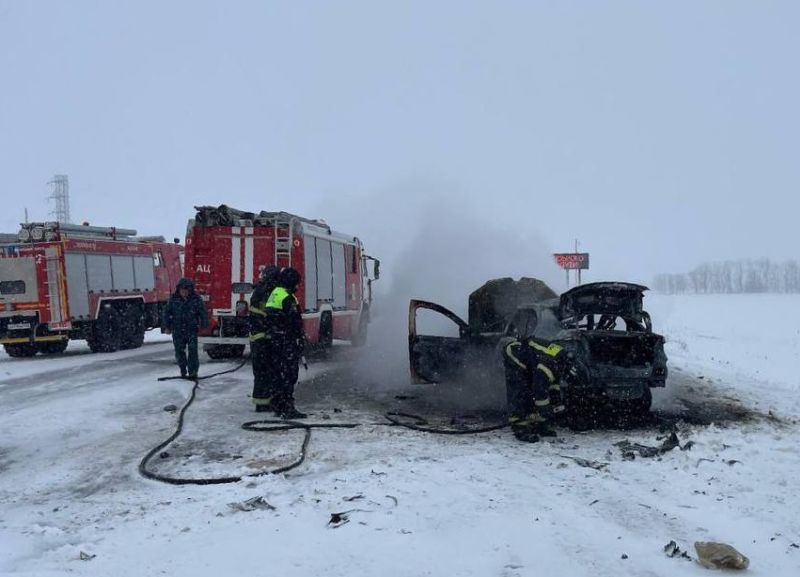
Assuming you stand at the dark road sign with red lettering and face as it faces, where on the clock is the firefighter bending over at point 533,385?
The firefighter bending over is roughly at 12 o'clock from the dark road sign with red lettering.

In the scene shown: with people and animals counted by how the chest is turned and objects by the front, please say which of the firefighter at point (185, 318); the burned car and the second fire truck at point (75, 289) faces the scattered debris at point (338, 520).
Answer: the firefighter

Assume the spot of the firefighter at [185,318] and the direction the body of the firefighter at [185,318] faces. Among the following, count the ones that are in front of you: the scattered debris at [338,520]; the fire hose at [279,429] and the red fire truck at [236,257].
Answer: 2

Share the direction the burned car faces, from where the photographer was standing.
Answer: facing away from the viewer and to the left of the viewer

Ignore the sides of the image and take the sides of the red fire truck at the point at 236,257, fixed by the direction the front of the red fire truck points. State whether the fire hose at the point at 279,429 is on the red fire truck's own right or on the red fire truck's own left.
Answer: on the red fire truck's own right

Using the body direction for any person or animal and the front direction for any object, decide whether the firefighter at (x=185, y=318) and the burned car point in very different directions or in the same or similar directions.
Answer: very different directions

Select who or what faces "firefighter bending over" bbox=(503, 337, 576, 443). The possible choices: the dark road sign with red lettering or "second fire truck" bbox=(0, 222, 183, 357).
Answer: the dark road sign with red lettering
